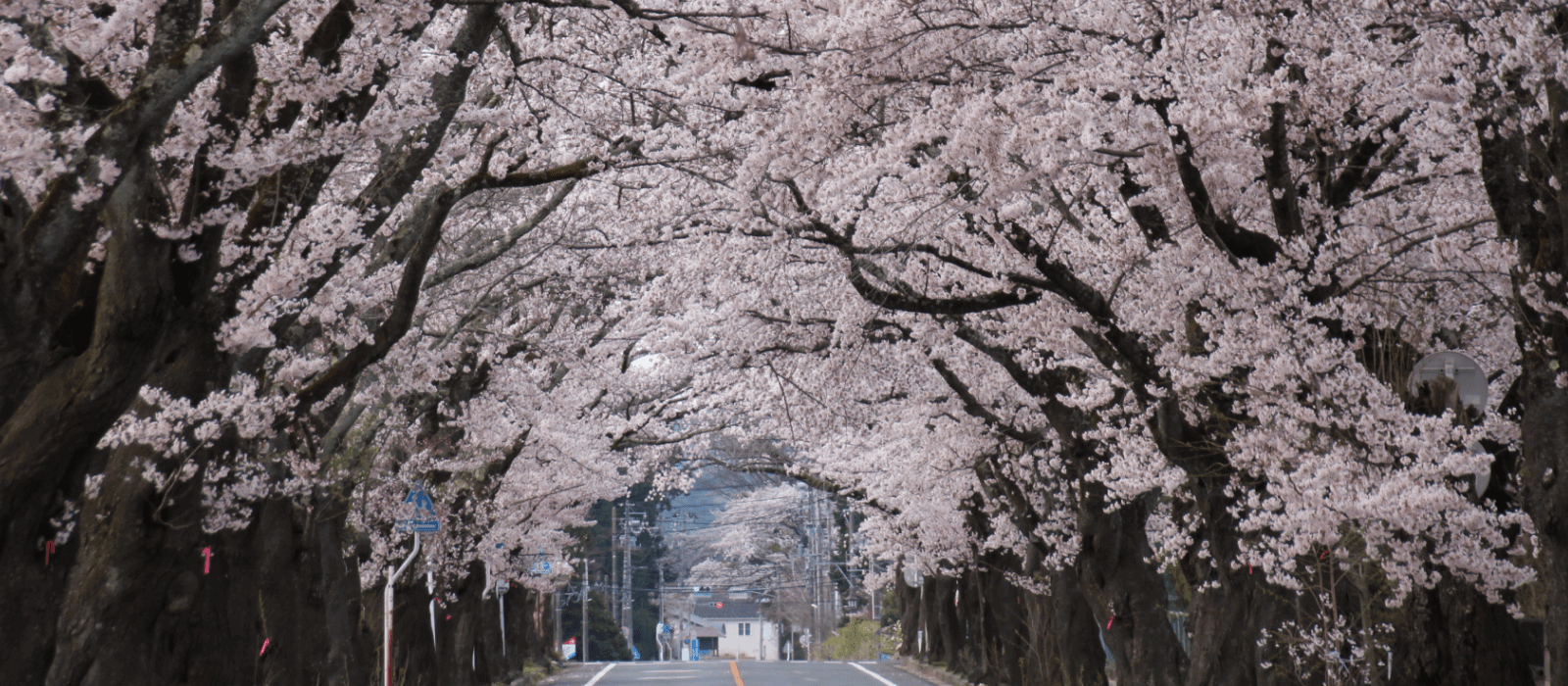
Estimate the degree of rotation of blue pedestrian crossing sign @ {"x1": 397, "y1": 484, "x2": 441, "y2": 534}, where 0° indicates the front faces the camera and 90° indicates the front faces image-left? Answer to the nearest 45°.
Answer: approximately 0°

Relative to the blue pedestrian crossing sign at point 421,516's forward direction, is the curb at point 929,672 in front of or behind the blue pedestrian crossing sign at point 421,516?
behind
